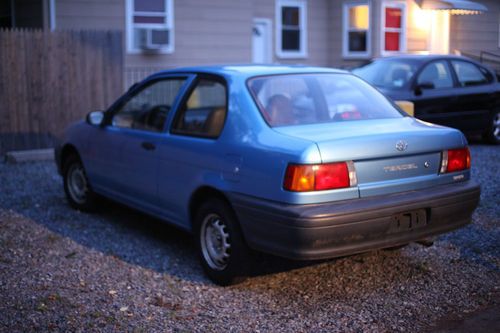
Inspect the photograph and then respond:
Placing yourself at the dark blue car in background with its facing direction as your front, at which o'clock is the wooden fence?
The wooden fence is roughly at 1 o'clock from the dark blue car in background.

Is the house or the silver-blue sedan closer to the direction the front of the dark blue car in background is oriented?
the silver-blue sedan

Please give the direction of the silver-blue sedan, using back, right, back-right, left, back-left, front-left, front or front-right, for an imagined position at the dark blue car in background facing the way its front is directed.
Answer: front-left

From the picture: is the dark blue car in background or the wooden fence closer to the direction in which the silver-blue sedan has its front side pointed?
the wooden fence

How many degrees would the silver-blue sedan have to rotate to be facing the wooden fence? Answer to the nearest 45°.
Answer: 0° — it already faces it

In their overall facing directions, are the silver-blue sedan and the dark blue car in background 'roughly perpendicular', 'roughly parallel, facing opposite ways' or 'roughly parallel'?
roughly perpendicular

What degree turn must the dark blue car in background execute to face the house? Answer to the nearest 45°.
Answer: approximately 90° to its right

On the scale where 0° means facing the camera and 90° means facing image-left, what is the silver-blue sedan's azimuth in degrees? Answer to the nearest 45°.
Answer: approximately 135°

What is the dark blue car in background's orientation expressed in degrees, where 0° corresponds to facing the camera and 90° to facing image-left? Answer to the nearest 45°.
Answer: approximately 45°

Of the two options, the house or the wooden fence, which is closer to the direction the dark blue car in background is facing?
the wooden fence
